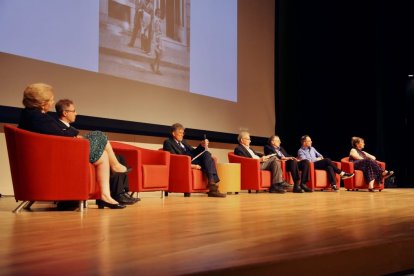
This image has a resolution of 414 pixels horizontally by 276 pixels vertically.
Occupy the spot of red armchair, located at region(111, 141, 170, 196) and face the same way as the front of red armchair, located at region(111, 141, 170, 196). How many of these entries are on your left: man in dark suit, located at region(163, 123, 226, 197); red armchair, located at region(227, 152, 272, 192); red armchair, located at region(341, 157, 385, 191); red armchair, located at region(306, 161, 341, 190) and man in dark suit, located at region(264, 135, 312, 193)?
5

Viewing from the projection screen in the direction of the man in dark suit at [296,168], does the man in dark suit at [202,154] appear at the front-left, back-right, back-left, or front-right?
front-right

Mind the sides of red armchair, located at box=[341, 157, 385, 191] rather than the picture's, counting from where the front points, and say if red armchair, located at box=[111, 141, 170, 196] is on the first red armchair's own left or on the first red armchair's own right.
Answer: on the first red armchair's own right

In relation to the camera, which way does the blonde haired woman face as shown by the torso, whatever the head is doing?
to the viewer's right

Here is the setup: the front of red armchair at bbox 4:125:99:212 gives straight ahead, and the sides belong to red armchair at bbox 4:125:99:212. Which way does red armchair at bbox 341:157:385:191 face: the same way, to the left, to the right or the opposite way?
to the right

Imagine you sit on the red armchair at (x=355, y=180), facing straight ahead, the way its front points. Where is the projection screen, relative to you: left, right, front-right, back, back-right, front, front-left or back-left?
right

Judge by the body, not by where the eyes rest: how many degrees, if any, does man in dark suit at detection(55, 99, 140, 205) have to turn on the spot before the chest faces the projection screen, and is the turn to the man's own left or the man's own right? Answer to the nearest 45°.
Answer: approximately 90° to the man's own left

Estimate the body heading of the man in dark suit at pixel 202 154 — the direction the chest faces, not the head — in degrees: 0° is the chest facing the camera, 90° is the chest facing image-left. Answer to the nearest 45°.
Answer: approximately 315°

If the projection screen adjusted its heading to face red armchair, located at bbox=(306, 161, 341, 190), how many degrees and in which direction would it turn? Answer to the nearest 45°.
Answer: approximately 90° to its left

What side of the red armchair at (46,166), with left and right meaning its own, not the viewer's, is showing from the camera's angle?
right

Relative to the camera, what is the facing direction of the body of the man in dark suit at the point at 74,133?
to the viewer's right

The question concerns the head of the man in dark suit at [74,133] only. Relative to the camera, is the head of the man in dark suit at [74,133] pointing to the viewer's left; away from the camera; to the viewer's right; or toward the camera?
to the viewer's right

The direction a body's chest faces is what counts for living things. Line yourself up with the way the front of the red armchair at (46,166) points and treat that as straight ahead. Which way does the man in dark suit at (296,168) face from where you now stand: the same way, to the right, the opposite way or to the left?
to the right
